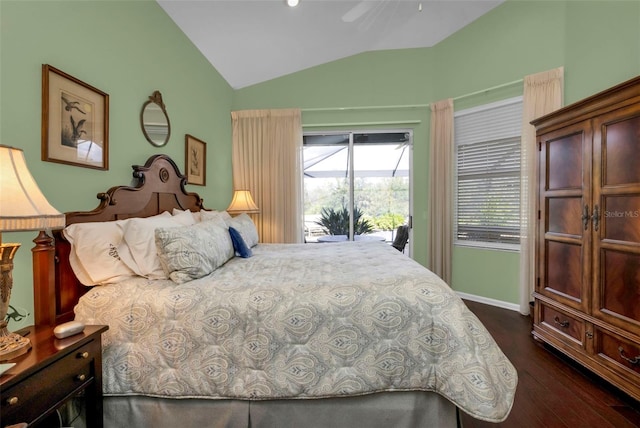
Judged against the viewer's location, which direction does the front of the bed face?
facing to the right of the viewer

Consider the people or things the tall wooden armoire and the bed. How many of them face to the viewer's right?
1

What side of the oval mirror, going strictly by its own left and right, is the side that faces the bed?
front

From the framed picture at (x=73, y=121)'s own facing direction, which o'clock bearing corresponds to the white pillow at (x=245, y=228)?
The white pillow is roughly at 10 o'clock from the framed picture.

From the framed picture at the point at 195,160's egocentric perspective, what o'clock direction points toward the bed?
The bed is roughly at 1 o'clock from the framed picture.

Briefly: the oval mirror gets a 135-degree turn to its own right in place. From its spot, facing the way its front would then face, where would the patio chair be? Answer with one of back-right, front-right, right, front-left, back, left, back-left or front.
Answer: back

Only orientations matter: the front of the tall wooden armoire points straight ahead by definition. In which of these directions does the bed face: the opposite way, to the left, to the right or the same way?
the opposite way

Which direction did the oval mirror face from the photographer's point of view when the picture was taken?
facing the viewer and to the right of the viewer

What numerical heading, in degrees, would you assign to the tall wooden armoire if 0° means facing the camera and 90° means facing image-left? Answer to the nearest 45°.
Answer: approximately 45°
